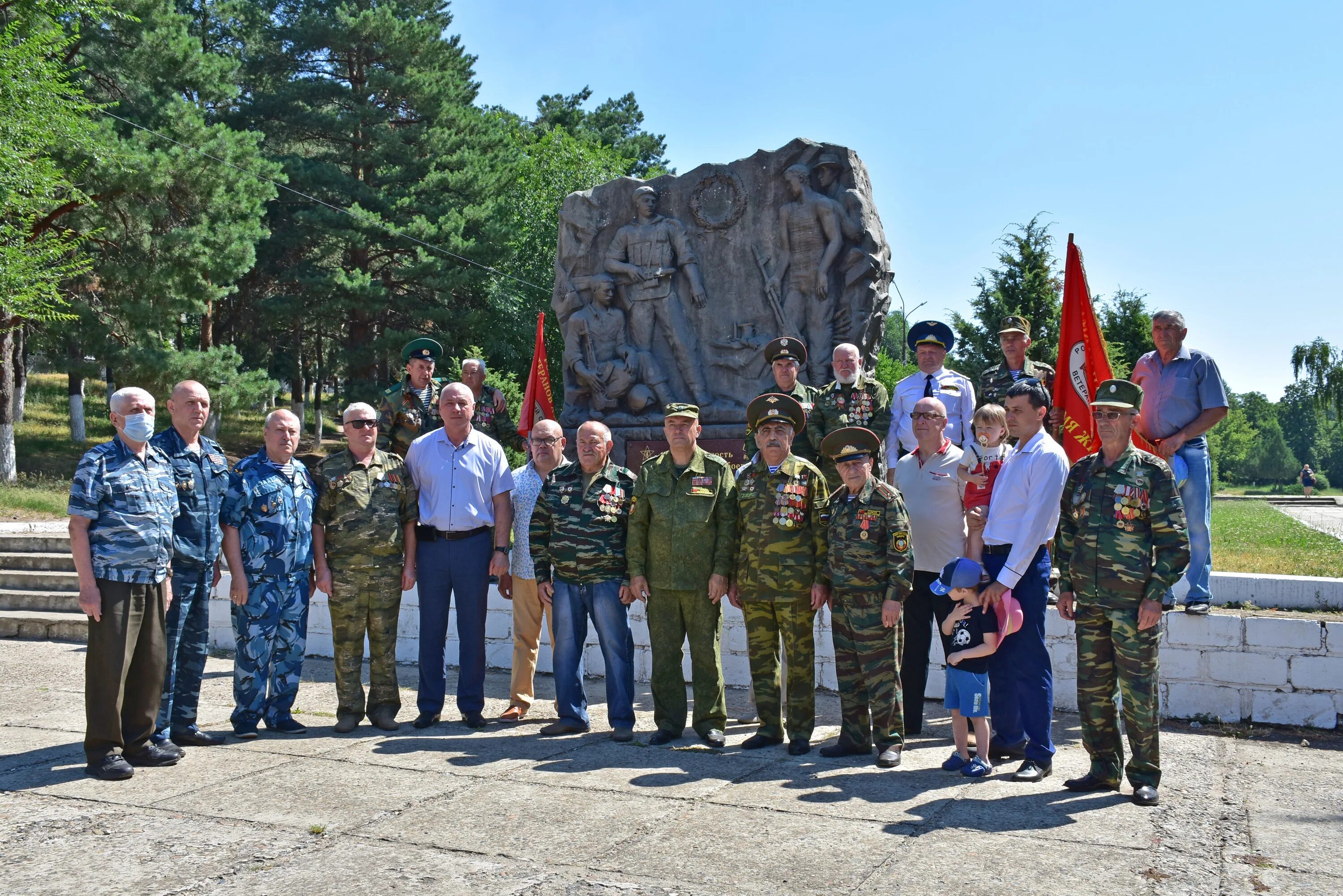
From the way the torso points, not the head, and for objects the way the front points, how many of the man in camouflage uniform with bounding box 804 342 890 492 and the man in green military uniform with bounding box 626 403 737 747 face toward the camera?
2

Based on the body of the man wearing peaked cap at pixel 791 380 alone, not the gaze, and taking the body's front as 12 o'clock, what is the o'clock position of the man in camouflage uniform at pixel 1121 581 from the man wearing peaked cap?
The man in camouflage uniform is roughly at 11 o'clock from the man wearing peaked cap.

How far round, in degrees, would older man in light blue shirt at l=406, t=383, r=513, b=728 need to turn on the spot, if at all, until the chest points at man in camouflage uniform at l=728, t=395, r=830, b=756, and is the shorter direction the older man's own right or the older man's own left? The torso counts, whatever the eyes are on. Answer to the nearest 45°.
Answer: approximately 45° to the older man's own left

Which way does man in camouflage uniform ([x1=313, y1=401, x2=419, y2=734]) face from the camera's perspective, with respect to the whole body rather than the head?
toward the camera

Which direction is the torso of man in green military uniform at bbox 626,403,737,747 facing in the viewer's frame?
toward the camera

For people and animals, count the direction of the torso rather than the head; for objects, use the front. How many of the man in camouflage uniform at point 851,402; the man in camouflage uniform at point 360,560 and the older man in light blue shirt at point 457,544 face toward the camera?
3

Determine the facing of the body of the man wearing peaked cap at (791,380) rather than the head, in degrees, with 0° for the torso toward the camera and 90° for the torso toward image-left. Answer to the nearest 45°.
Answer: approximately 0°

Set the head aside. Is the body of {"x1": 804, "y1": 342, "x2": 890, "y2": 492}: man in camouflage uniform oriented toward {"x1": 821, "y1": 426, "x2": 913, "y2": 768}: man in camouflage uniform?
yes

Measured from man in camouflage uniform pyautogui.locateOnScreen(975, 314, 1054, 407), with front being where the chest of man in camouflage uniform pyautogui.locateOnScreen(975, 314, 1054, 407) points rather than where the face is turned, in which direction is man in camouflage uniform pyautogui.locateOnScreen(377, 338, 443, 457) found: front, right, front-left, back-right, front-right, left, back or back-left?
right

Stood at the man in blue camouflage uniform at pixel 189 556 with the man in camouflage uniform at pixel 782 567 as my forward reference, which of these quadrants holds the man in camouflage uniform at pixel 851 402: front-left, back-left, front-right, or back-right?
front-left

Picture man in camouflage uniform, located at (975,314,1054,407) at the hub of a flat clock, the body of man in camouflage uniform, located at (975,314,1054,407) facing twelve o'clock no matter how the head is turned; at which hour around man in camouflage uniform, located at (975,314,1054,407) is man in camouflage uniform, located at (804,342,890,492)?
man in camouflage uniform, located at (804,342,890,492) is roughly at 2 o'clock from man in camouflage uniform, located at (975,314,1054,407).
